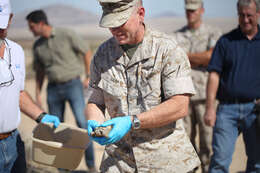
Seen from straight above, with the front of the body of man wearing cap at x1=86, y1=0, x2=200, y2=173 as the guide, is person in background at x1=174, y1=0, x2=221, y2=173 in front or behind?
behind

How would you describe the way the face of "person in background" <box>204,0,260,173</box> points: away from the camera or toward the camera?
toward the camera

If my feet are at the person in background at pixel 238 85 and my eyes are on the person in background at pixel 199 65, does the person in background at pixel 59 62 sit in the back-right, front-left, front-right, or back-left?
front-left

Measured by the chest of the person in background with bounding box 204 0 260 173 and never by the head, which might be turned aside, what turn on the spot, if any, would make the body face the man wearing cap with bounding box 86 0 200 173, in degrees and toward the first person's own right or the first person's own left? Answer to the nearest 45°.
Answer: approximately 45° to the first person's own right

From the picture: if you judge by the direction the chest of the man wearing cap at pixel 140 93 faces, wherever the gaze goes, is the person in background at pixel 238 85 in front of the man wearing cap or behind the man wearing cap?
behind

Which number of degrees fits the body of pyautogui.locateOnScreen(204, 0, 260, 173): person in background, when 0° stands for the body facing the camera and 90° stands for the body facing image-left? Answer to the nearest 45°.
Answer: approximately 0°

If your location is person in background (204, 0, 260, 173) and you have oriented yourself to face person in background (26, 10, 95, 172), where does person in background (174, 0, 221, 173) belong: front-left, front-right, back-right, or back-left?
front-right

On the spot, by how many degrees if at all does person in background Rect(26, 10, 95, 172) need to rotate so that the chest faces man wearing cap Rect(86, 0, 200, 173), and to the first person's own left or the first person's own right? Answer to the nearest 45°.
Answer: approximately 45° to the first person's own left

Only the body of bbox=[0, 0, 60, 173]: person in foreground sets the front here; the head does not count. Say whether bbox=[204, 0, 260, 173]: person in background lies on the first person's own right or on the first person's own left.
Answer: on the first person's own left

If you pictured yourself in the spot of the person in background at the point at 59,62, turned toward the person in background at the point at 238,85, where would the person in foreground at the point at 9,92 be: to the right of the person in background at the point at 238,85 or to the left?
right

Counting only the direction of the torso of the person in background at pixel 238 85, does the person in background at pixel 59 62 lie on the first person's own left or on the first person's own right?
on the first person's own right

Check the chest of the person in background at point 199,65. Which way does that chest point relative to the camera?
toward the camera

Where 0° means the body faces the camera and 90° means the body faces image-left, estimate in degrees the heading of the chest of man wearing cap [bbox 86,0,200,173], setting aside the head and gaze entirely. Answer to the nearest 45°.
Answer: approximately 45°
